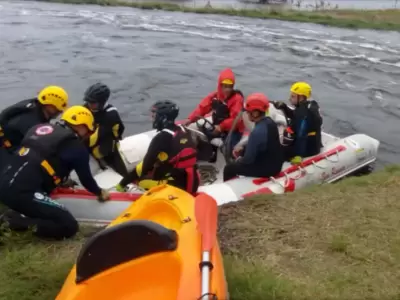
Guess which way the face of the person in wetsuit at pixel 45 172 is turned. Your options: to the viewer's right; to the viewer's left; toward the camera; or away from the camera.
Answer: to the viewer's right

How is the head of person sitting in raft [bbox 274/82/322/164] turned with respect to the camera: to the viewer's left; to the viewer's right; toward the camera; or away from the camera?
to the viewer's left

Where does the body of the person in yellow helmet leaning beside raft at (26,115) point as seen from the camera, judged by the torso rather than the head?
to the viewer's right

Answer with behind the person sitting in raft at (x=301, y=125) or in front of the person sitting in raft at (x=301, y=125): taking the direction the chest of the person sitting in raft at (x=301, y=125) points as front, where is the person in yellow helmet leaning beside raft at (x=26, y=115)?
in front

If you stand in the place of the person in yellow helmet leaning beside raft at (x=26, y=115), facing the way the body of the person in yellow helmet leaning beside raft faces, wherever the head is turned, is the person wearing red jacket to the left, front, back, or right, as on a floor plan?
front

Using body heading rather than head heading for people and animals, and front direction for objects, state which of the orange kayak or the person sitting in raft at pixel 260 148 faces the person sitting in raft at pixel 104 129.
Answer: the person sitting in raft at pixel 260 148
